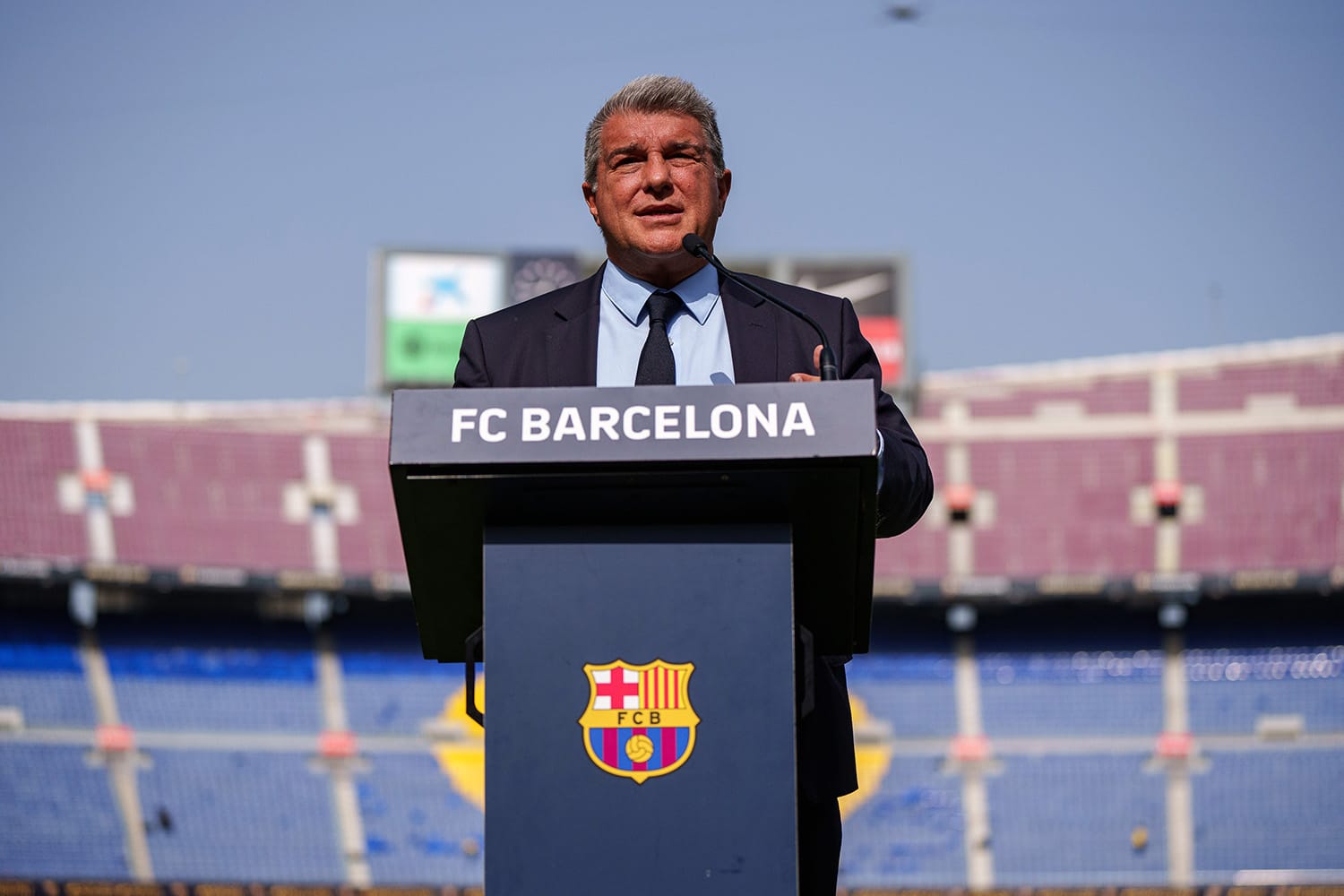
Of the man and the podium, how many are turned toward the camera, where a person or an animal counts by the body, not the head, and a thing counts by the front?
2

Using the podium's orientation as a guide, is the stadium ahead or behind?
behind

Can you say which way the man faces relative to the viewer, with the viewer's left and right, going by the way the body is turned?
facing the viewer

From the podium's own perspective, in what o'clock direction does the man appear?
The man is roughly at 6 o'clock from the podium.

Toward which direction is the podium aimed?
toward the camera

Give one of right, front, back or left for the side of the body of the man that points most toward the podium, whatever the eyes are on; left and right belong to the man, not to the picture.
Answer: front

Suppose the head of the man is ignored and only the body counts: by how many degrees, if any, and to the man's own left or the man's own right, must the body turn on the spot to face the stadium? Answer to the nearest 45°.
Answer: approximately 180°
